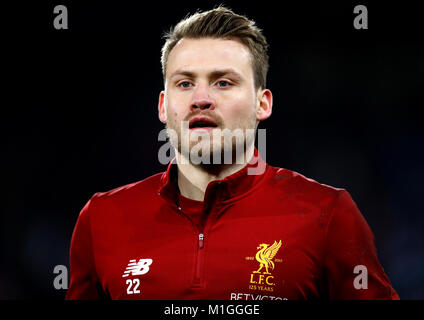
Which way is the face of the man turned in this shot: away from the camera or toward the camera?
toward the camera

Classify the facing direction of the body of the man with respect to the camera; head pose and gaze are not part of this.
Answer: toward the camera
